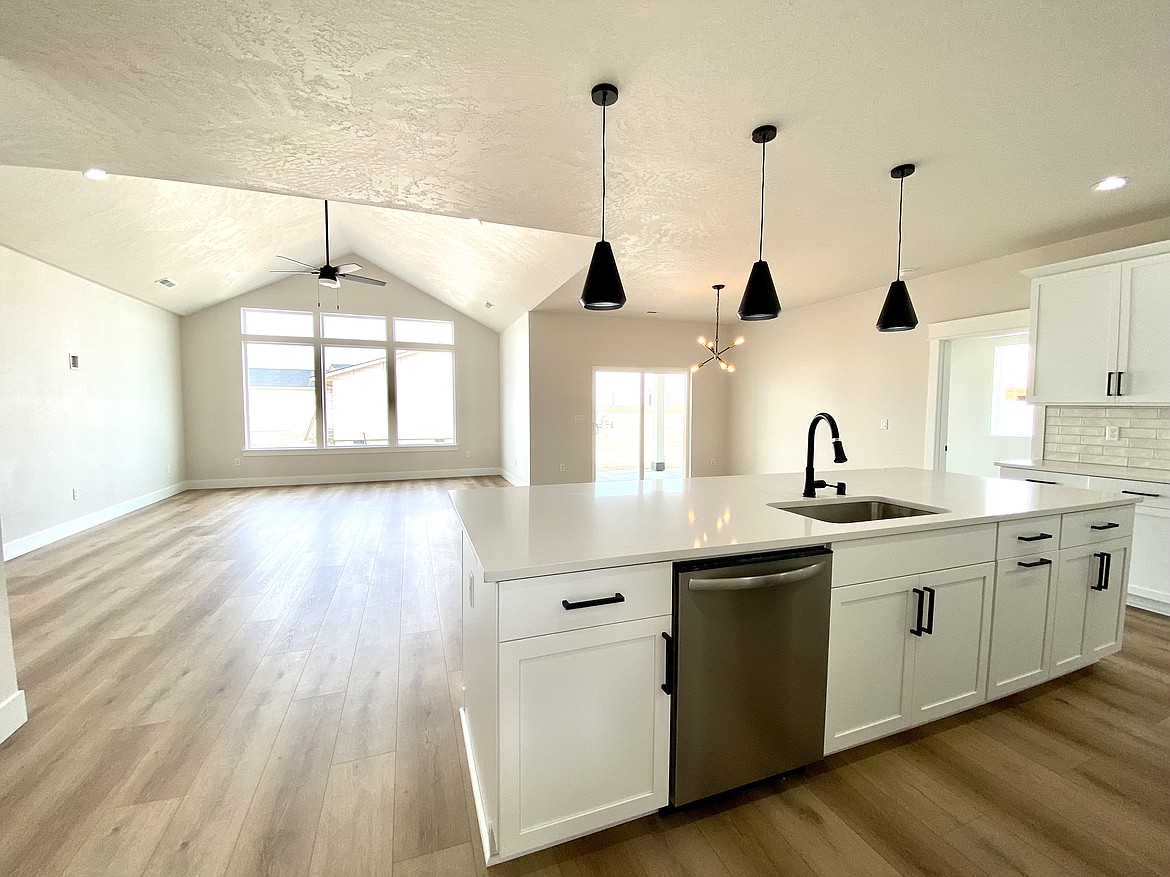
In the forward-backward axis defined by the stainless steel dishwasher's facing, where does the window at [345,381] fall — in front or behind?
behind

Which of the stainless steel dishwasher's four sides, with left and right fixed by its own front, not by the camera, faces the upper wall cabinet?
left

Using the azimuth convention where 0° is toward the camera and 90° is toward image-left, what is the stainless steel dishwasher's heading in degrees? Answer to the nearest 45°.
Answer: approximately 315°

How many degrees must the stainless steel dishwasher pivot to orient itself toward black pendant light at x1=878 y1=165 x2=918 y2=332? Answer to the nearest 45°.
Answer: approximately 90° to its left

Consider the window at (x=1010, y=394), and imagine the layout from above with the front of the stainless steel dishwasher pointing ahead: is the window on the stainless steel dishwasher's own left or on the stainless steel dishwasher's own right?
on the stainless steel dishwasher's own left
